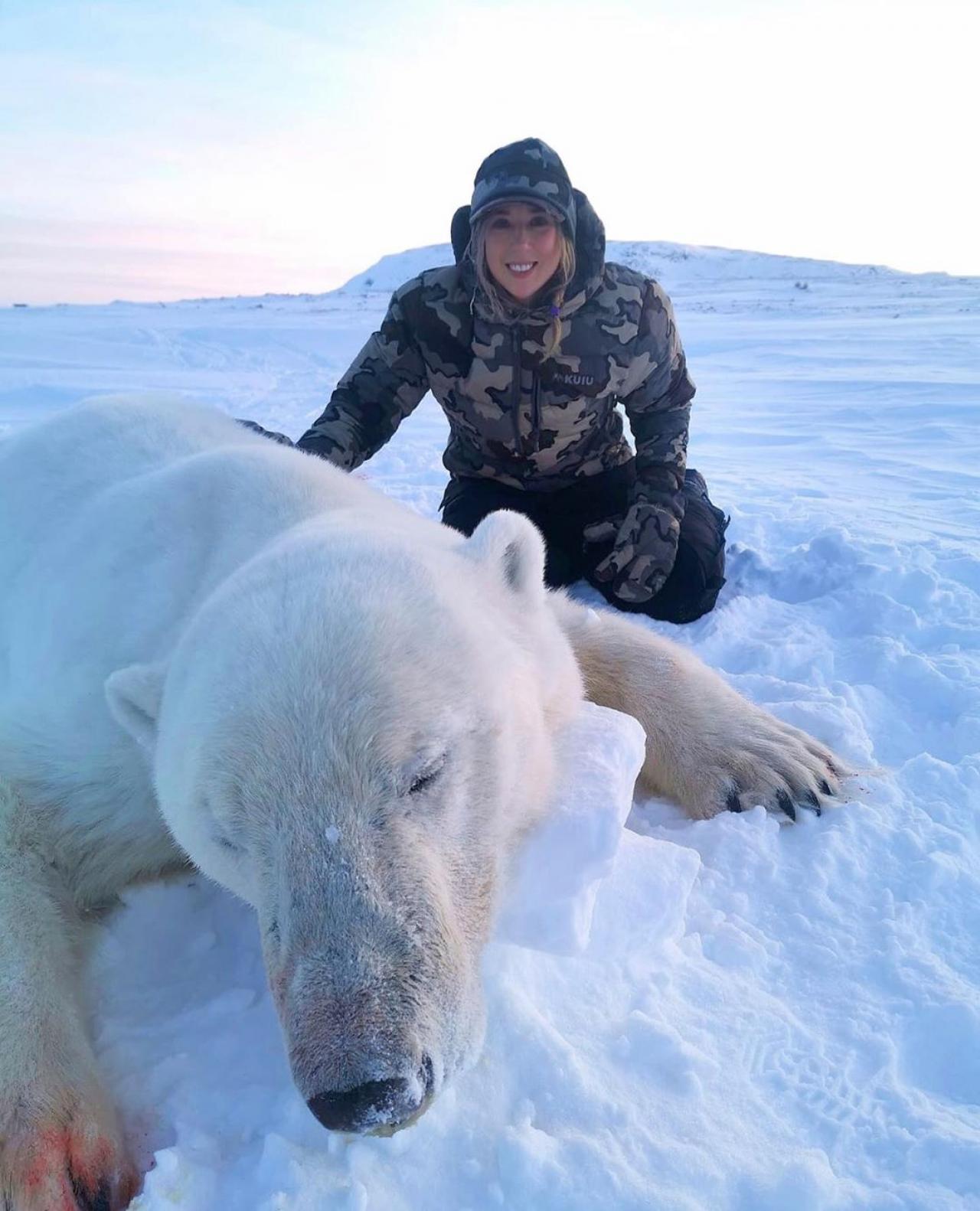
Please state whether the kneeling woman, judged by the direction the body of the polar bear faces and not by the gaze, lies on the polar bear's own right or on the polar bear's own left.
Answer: on the polar bear's own left

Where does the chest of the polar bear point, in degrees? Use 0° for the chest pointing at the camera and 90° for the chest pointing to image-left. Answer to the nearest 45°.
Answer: approximately 315°

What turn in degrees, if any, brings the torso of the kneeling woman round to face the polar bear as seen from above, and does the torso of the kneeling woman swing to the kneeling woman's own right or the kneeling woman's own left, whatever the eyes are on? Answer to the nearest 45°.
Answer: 0° — they already face it

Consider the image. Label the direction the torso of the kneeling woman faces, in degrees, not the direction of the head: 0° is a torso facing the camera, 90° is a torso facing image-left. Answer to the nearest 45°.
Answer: approximately 0°
